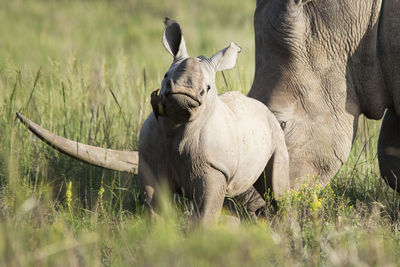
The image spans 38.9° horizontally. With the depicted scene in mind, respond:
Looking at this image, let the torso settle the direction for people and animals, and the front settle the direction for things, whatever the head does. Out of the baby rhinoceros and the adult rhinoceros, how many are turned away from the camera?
0

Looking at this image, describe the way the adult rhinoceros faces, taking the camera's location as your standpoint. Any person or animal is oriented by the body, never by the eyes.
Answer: facing the viewer and to the left of the viewer

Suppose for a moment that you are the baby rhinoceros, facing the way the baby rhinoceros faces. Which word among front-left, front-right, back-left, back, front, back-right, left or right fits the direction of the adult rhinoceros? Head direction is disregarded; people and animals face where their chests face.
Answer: back

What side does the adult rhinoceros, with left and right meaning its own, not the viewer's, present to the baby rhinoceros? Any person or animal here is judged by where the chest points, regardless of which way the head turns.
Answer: front
